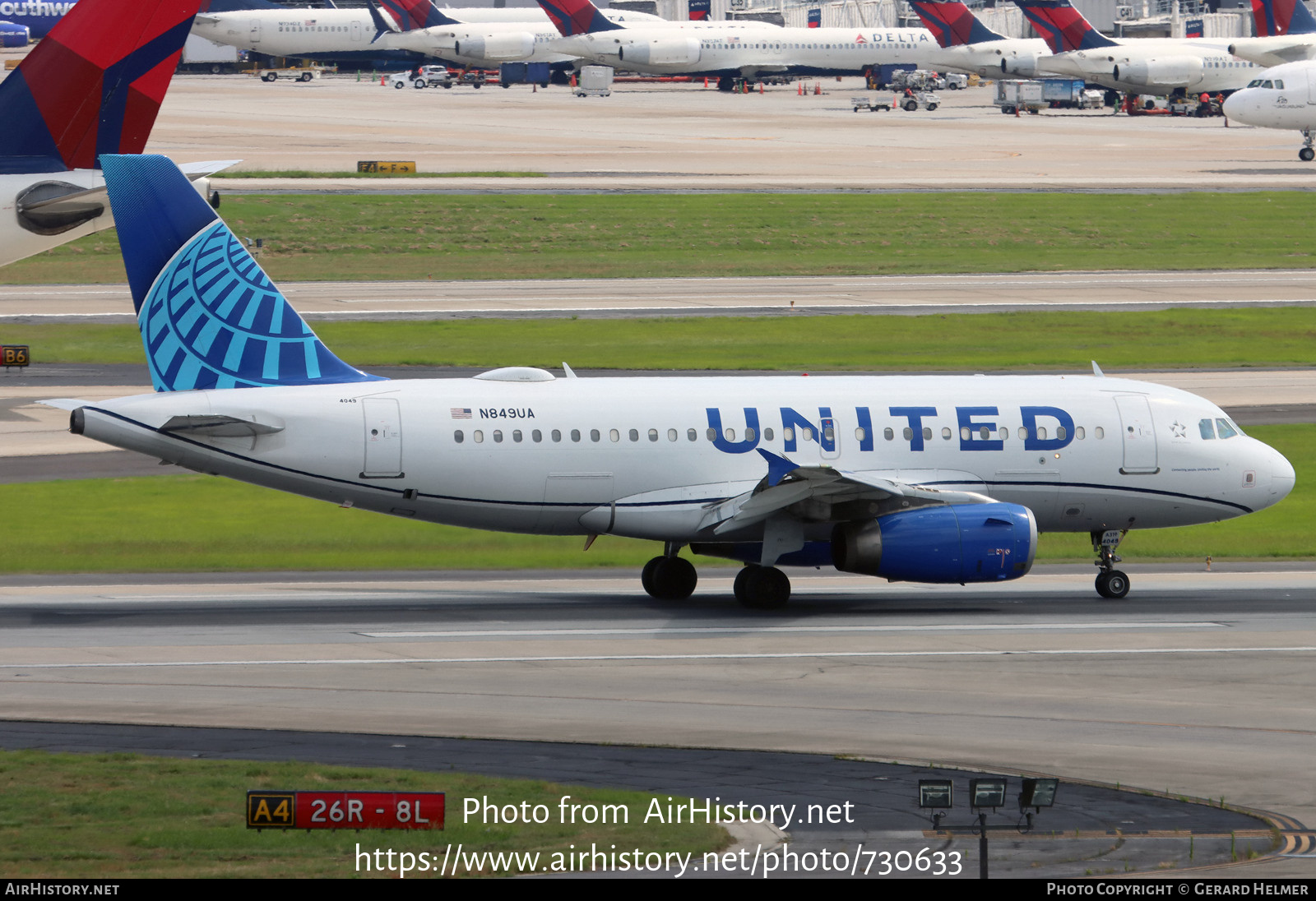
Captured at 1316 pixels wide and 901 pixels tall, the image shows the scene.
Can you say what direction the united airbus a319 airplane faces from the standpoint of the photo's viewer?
facing to the right of the viewer

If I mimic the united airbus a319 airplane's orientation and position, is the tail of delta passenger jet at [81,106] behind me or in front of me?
behind
